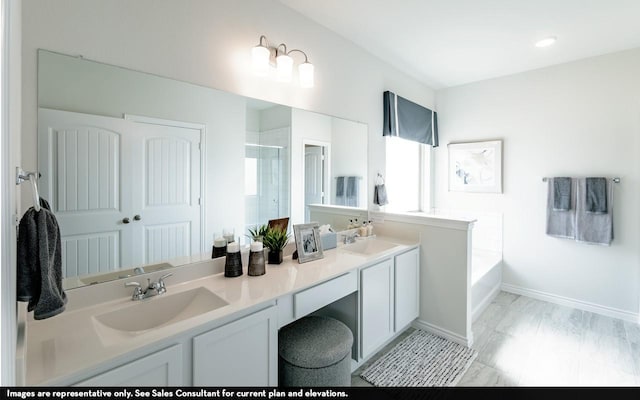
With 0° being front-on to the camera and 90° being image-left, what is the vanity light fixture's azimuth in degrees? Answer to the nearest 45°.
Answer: approximately 315°

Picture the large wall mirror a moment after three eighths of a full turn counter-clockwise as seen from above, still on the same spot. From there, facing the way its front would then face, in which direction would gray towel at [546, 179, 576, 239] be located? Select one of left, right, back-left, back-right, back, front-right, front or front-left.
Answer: right

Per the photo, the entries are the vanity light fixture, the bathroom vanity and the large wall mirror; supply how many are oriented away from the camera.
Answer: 0

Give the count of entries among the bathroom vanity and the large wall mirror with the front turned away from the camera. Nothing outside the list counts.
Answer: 0

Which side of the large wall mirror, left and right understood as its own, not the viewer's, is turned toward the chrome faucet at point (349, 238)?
left

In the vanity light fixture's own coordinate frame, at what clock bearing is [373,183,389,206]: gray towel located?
The gray towel is roughly at 9 o'clock from the vanity light fixture.

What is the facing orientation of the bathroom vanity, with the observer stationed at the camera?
facing the viewer and to the right of the viewer

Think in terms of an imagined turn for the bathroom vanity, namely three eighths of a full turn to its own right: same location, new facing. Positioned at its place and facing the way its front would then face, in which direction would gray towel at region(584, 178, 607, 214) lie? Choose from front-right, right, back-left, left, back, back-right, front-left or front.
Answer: back

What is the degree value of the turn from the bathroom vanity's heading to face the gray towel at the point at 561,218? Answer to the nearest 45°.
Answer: approximately 45° to its left

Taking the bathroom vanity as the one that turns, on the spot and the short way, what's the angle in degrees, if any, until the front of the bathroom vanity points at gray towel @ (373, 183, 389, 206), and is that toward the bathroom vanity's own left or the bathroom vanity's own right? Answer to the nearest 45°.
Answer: approximately 90° to the bathroom vanity's own left

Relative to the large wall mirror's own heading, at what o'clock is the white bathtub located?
The white bathtub is roughly at 10 o'clock from the large wall mirror.

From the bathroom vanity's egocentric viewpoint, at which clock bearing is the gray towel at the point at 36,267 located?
The gray towel is roughly at 3 o'clock from the bathroom vanity.

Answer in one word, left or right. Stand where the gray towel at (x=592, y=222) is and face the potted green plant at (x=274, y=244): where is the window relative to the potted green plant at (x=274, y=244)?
right

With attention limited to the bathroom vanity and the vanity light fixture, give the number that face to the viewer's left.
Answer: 0

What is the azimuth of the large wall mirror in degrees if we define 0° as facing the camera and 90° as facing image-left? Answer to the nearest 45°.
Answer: approximately 315°
